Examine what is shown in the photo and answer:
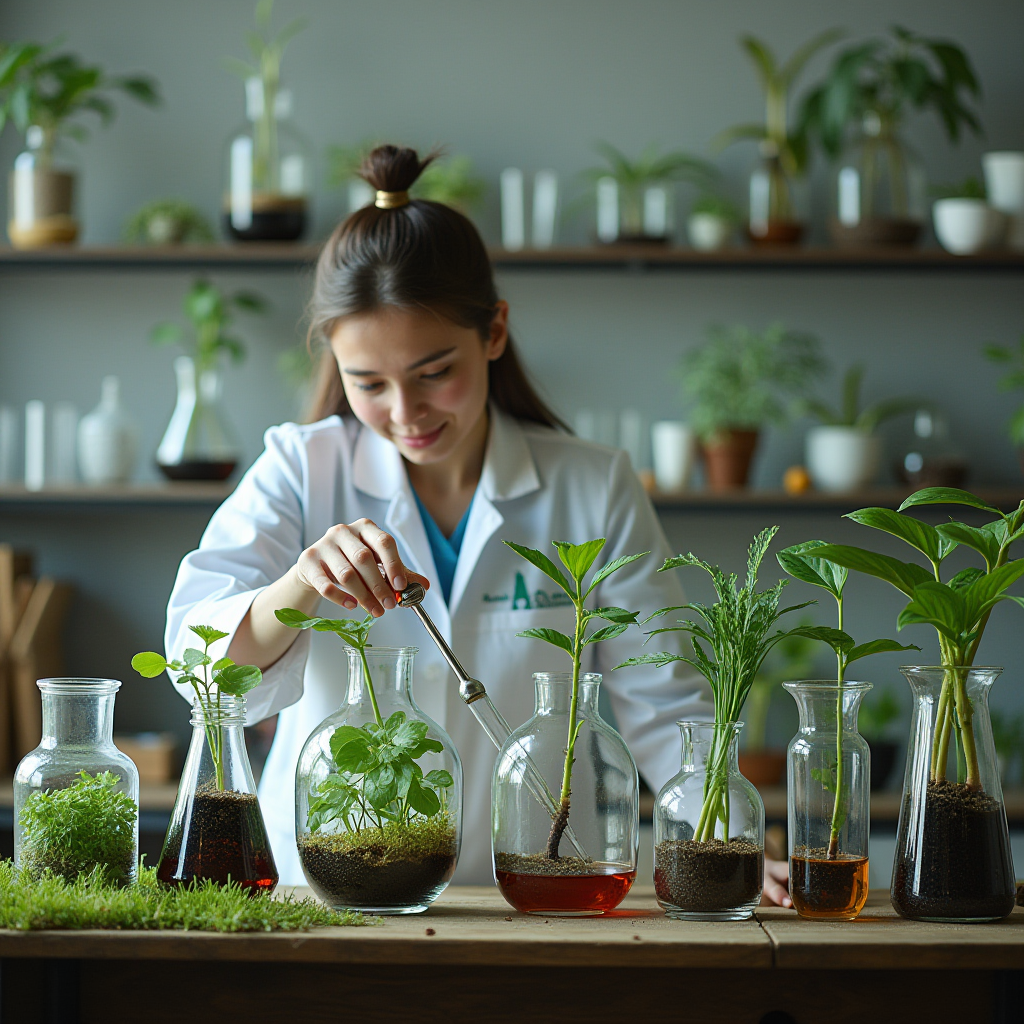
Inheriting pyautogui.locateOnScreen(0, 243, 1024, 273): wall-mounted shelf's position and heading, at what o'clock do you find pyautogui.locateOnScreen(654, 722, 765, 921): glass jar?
The glass jar is roughly at 12 o'clock from the wall-mounted shelf.

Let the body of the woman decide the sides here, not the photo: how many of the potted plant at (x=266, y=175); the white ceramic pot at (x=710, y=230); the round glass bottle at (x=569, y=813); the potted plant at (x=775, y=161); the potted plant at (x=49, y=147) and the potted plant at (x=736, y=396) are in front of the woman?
1

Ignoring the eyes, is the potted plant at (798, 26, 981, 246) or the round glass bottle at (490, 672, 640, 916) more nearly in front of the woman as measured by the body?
the round glass bottle

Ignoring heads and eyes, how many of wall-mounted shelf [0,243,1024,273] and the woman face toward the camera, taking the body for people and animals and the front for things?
2

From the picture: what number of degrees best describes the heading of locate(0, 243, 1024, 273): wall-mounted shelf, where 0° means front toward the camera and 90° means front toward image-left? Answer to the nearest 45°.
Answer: approximately 0°

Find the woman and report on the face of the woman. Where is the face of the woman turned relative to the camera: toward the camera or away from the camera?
toward the camera

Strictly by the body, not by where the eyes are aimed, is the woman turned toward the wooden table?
yes

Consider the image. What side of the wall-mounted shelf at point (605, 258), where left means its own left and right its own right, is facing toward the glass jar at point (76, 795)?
front

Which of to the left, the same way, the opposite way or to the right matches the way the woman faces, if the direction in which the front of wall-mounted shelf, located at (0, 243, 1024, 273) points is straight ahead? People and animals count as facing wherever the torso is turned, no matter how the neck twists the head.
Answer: the same way

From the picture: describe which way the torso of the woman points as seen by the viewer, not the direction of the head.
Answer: toward the camera

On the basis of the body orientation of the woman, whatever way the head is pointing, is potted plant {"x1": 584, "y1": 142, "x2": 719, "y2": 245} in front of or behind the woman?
behind
